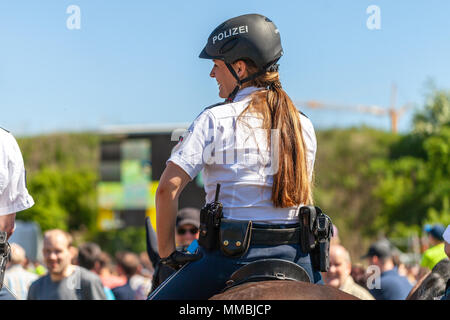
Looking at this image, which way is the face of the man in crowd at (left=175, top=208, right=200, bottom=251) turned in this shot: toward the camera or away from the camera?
toward the camera

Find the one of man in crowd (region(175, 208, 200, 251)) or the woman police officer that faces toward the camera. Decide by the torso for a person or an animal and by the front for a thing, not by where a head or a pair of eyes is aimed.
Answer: the man in crowd

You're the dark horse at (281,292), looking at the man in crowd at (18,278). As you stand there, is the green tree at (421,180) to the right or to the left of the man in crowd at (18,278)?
right

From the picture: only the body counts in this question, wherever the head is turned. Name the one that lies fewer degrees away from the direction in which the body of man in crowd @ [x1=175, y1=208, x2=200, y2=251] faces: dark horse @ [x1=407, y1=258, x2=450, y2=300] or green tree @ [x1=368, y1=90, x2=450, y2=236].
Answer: the dark horse

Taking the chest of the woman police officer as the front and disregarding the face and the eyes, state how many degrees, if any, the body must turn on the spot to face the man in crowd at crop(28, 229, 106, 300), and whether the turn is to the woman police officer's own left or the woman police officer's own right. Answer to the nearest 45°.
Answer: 0° — they already face them

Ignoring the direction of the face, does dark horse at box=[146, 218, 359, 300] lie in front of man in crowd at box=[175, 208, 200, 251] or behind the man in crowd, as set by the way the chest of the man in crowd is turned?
in front

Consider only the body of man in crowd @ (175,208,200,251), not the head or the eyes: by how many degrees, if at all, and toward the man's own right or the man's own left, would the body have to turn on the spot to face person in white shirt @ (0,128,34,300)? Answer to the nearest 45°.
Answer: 0° — they already face them

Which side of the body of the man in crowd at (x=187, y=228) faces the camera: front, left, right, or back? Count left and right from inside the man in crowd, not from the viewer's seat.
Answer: front

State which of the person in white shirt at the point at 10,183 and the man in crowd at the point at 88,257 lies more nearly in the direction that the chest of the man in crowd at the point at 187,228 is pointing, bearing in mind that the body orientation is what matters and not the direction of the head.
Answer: the person in white shirt

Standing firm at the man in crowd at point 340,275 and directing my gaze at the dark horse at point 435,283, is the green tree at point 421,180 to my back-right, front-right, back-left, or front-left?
back-left

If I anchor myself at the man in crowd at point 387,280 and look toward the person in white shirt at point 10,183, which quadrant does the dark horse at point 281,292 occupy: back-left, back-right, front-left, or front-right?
front-left
